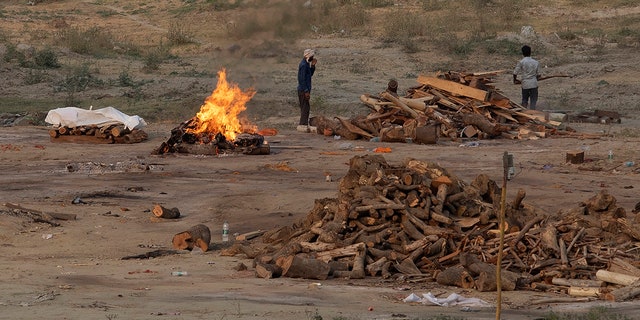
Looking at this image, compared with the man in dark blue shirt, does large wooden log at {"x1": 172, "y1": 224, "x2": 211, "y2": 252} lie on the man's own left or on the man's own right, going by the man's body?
on the man's own right

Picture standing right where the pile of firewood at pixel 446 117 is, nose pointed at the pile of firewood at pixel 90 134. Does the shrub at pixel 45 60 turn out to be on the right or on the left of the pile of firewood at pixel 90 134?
right

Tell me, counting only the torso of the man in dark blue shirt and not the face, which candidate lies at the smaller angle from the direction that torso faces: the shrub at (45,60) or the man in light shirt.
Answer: the man in light shirt
